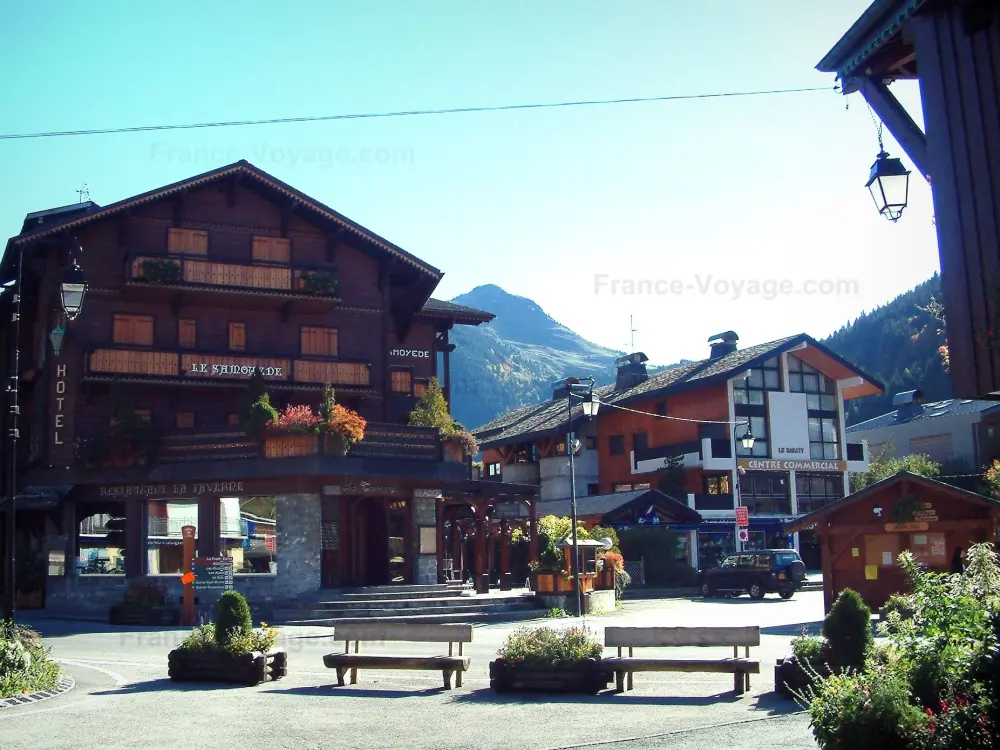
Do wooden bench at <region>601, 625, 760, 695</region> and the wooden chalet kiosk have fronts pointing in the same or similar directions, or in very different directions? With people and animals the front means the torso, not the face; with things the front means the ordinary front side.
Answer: same or similar directions

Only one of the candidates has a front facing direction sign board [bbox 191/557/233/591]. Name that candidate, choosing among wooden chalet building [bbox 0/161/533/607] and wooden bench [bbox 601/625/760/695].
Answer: the wooden chalet building

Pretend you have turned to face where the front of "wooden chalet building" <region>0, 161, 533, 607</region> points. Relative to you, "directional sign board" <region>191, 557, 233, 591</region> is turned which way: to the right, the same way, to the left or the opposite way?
the same way

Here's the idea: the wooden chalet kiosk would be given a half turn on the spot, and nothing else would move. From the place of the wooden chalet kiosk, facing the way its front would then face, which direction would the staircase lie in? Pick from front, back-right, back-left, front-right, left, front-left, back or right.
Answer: left

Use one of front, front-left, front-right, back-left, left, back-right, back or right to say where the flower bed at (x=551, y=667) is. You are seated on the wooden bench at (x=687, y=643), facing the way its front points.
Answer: right

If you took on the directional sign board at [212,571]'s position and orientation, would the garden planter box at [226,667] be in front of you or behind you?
in front

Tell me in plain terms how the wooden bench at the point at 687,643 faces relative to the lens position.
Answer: facing the viewer

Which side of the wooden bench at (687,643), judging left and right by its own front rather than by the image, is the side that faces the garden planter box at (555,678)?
right

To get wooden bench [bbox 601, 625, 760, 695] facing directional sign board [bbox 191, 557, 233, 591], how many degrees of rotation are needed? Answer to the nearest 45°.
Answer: approximately 135° to its right

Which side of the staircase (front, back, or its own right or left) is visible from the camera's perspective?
front

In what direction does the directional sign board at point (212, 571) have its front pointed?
toward the camera

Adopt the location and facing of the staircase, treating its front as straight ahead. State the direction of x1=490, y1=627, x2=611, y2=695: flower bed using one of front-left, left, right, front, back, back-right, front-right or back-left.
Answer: front

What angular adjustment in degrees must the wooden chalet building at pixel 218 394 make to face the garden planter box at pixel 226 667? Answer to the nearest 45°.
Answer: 0° — it already faces it

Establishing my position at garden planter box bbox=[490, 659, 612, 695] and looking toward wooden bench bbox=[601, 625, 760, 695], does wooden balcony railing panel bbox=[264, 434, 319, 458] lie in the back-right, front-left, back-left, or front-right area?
back-left

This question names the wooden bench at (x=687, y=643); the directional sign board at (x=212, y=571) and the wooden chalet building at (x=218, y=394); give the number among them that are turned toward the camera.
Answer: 3

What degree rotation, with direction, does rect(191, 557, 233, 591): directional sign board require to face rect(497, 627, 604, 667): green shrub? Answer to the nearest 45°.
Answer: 0° — it already faces it

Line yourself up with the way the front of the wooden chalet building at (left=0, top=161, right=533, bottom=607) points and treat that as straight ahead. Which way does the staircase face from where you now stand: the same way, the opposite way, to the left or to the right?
the same way
